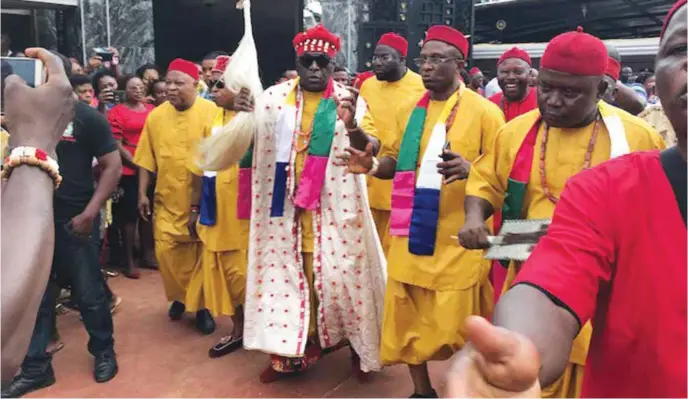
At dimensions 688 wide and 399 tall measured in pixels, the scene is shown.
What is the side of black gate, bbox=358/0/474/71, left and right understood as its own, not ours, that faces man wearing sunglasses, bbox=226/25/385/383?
front

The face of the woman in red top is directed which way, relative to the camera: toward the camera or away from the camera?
toward the camera

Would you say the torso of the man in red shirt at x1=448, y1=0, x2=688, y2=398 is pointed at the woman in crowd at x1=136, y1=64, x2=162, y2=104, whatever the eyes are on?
no

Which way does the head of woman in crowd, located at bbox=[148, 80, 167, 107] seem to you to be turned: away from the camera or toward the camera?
toward the camera

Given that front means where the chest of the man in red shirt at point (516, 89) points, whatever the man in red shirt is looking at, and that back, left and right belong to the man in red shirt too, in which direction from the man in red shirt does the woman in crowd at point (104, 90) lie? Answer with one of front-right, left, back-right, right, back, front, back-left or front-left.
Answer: right

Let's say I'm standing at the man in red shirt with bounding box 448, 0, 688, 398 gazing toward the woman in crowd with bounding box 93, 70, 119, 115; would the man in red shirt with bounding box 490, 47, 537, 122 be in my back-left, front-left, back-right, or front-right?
front-right

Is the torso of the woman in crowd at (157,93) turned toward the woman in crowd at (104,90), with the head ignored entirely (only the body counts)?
no

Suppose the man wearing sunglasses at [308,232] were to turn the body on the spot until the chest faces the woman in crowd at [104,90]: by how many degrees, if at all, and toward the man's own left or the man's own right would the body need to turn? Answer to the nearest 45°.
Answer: approximately 135° to the man's own right

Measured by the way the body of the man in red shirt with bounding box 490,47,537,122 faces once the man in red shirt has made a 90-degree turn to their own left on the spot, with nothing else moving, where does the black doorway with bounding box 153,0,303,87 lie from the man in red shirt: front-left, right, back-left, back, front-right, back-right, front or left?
back-left

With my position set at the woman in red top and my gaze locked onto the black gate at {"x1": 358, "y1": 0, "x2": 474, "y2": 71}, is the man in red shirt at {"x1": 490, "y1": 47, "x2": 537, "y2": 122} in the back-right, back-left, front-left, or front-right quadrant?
front-right

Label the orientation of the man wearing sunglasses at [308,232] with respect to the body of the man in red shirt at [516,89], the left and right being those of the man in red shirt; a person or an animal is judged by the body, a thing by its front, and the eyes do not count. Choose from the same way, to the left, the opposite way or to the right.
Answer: the same way

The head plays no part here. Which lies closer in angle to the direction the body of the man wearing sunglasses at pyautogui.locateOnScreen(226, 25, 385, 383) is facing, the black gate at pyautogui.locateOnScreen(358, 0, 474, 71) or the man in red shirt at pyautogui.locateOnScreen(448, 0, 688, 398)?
the man in red shirt

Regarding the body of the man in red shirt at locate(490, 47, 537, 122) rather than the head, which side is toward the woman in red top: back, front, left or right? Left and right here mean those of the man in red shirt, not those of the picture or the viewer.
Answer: right

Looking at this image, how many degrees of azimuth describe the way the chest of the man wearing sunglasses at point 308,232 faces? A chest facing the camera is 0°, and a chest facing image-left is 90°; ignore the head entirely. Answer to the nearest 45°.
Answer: approximately 0°

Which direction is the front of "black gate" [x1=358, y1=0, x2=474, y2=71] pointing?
toward the camera

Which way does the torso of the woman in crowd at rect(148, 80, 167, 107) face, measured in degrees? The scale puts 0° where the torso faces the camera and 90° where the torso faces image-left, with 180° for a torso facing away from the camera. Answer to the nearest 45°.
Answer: approximately 315°
